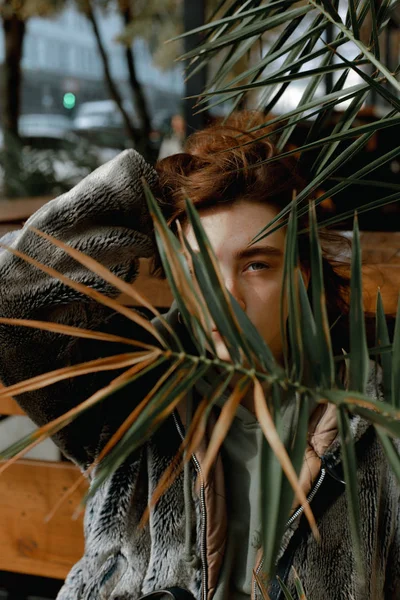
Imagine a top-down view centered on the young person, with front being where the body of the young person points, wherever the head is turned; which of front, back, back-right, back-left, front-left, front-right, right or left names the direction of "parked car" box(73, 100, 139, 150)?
back

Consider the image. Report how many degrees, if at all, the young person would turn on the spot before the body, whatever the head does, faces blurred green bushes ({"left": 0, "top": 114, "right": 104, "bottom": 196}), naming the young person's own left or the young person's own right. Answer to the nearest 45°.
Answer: approximately 180°

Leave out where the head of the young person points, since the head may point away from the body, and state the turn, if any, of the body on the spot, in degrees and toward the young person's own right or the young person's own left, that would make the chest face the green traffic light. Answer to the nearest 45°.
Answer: approximately 180°

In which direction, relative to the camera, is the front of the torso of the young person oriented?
toward the camera
